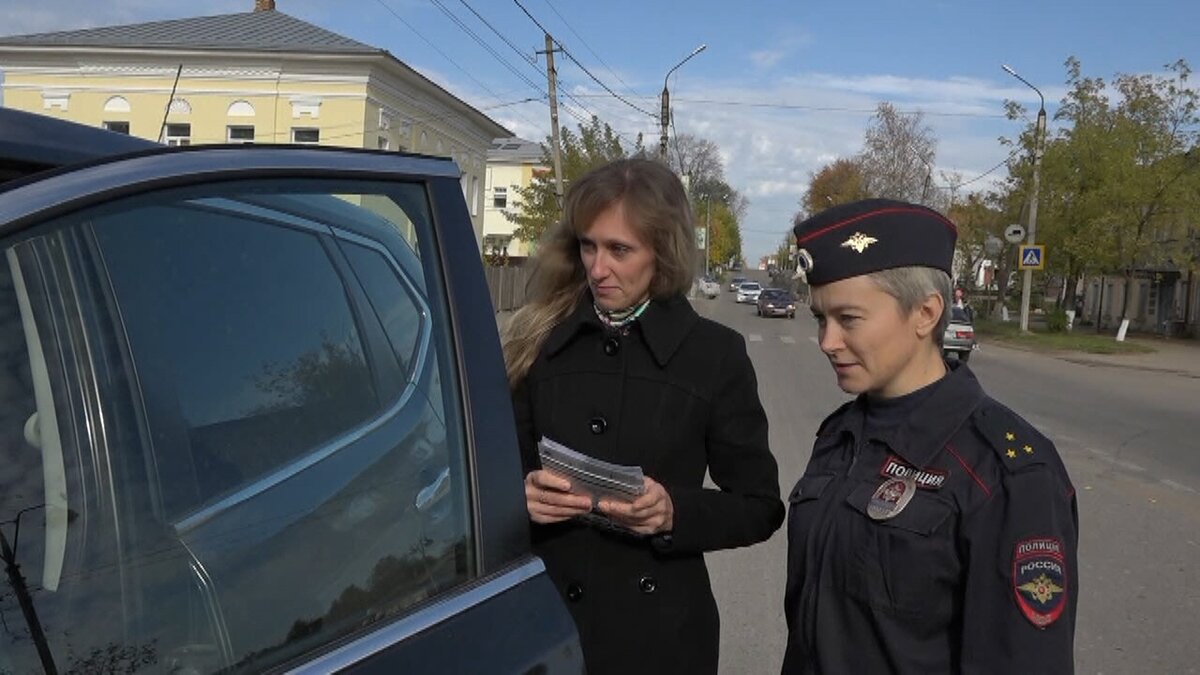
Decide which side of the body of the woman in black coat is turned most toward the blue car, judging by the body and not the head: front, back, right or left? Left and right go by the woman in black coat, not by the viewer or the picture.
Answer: front

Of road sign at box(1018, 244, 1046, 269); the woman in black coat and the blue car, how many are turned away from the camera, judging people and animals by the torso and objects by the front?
0

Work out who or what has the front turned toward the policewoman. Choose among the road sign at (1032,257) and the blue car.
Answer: the road sign

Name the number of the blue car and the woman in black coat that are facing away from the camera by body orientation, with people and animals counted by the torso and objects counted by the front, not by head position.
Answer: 0

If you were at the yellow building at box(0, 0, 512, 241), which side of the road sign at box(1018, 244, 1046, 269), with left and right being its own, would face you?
right

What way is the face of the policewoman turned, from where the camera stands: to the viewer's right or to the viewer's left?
to the viewer's left

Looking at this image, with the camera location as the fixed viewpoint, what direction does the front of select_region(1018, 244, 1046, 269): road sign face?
facing the viewer

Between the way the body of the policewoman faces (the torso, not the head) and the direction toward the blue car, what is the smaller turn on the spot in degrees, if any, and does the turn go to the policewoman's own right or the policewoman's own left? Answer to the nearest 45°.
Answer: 0° — they already face it

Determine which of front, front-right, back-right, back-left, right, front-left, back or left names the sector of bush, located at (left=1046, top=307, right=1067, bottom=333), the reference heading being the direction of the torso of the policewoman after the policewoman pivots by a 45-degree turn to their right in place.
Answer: right

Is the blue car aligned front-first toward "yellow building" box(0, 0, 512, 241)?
no

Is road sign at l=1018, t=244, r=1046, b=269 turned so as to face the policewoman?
yes

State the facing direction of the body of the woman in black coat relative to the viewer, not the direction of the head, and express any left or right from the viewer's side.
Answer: facing the viewer and to the left of the viewer

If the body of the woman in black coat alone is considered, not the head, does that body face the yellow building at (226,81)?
no

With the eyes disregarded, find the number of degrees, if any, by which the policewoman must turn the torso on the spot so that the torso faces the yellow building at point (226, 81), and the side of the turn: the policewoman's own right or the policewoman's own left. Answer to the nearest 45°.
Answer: approximately 90° to the policewoman's own right

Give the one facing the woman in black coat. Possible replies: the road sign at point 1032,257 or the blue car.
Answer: the road sign
